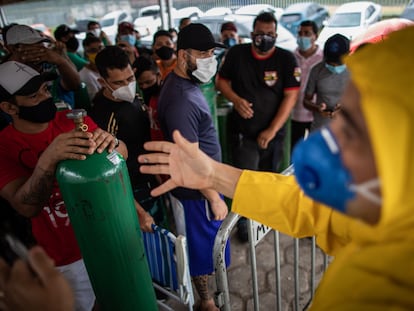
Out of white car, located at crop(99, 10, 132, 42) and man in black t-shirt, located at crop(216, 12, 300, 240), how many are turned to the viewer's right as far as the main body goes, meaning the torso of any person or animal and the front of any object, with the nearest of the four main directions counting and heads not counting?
0

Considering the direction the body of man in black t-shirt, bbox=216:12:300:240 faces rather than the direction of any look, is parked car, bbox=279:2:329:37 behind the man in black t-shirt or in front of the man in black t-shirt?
behind

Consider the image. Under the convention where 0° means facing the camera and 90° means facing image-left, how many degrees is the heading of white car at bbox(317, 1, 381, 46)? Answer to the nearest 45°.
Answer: approximately 45°

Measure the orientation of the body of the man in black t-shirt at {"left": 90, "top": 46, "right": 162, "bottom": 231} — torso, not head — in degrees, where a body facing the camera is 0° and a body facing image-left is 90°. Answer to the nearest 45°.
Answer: approximately 315°

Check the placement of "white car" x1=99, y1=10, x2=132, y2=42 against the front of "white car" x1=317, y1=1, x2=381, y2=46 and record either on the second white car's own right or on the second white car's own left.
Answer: on the second white car's own right

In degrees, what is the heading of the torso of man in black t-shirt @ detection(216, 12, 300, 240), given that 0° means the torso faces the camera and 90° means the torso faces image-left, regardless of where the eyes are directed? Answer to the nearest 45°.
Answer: approximately 0°

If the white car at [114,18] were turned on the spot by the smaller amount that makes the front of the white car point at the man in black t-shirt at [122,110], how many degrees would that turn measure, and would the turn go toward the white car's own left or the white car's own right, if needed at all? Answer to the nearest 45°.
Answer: approximately 45° to the white car's own left

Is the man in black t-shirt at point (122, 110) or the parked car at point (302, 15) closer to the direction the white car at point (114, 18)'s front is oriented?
the man in black t-shirt

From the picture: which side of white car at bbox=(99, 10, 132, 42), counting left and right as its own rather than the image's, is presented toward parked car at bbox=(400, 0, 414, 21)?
left

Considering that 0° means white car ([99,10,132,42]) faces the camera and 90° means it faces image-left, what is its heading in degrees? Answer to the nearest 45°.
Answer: approximately 45°

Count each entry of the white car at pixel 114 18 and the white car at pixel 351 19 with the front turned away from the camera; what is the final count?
0
